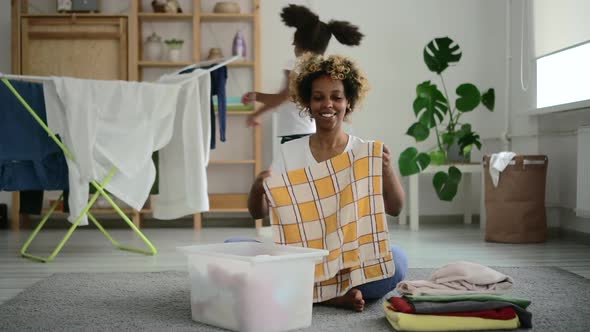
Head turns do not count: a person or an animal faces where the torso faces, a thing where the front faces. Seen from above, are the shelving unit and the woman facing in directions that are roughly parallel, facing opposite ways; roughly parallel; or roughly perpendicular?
roughly parallel

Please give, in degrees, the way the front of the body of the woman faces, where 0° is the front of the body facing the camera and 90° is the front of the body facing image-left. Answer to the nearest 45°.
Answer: approximately 0°

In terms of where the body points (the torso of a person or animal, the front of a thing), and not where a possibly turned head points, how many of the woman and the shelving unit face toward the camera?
2

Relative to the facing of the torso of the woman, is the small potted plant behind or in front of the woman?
behind

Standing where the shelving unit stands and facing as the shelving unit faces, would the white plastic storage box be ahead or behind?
ahead

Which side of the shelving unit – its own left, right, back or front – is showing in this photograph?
front

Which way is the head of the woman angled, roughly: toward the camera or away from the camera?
toward the camera

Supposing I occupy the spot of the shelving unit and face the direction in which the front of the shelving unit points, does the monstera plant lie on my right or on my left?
on my left

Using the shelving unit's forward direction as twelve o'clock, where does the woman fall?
The woman is roughly at 12 o'clock from the shelving unit.

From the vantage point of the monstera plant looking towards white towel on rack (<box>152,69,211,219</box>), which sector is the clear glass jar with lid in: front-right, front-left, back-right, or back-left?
front-right

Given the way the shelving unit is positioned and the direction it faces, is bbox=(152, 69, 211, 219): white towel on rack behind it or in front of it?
in front

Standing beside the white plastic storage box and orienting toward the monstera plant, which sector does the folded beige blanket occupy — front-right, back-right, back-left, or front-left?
front-right
